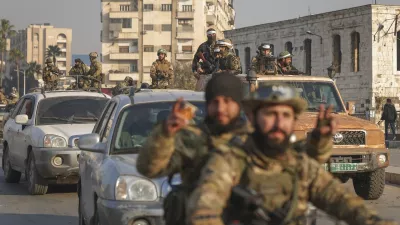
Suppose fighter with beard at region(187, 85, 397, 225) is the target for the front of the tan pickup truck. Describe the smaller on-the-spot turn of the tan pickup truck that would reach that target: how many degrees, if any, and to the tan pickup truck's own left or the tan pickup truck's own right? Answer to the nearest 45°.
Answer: approximately 45° to the tan pickup truck's own right

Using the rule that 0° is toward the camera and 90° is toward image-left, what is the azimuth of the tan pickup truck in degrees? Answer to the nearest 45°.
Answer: approximately 315°

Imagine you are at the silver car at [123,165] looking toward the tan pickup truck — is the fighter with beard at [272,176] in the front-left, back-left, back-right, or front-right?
back-right

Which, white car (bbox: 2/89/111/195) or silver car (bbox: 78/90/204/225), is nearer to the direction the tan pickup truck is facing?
the silver car

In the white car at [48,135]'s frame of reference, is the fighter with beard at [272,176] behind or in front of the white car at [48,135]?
in front

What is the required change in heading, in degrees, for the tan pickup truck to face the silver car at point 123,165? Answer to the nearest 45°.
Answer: approximately 90° to its right

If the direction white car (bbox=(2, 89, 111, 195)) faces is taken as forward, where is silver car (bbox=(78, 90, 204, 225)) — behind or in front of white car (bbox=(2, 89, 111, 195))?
in front

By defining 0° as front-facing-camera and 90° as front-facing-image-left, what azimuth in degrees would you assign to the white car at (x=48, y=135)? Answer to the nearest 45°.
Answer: approximately 315°
